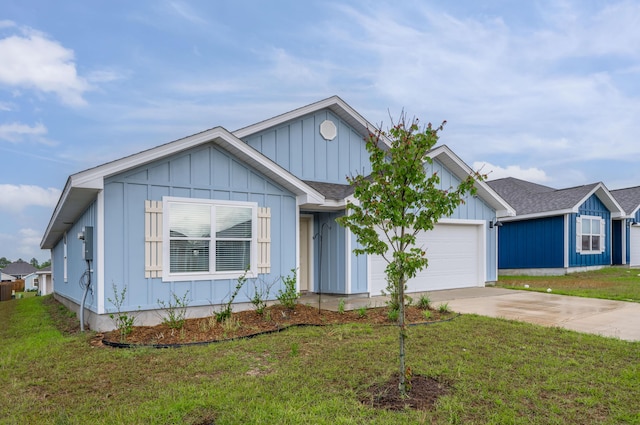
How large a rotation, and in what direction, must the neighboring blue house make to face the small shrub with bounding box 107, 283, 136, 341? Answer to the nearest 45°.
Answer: approximately 45° to its right

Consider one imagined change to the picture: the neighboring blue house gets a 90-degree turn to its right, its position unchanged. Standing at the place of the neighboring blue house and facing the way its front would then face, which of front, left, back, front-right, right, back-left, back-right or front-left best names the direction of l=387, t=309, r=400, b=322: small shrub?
front-left

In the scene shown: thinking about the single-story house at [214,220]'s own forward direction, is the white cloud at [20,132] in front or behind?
behind

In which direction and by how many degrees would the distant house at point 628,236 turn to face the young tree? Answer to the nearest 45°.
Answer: approximately 45° to its right

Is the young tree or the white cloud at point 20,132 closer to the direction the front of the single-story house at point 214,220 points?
the young tree
